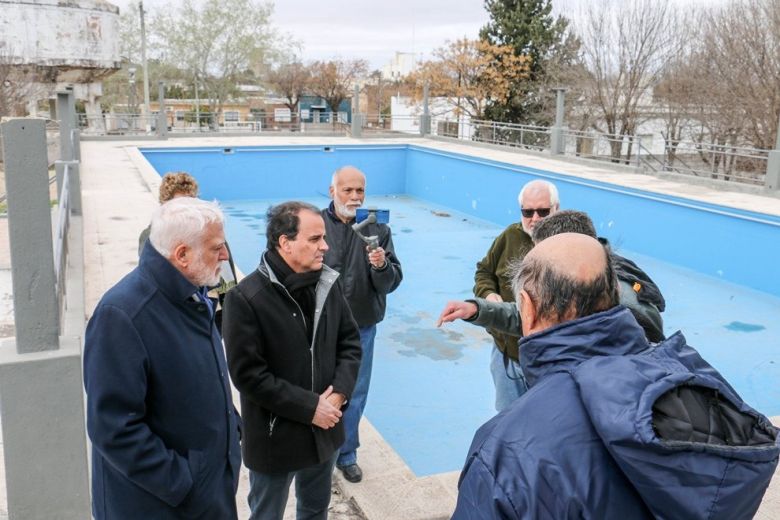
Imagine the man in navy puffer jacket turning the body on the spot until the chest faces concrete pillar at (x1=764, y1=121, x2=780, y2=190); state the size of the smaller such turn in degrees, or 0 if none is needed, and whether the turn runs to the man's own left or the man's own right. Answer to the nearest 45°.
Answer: approximately 45° to the man's own right

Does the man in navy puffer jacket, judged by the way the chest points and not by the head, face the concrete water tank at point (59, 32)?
yes

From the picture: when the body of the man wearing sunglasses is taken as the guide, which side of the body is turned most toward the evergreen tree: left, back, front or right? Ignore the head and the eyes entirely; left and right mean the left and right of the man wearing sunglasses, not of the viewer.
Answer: back

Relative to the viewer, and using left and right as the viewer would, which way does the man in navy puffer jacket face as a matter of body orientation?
facing away from the viewer and to the left of the viewer

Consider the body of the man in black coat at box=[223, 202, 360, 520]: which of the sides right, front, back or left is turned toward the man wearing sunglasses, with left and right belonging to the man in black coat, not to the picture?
left

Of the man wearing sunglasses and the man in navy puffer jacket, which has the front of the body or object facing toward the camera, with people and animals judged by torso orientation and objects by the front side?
the man wearing sunglasses

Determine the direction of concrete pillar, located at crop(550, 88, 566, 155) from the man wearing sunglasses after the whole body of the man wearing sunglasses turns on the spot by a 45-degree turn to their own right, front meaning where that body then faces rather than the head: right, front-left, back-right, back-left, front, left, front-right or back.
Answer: back-right

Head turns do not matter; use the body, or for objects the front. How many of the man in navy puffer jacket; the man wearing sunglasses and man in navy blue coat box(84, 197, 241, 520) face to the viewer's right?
1

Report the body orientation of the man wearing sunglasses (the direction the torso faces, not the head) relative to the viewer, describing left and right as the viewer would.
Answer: facing the viewer

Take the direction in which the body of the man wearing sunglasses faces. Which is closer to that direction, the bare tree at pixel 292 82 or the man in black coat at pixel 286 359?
the man in black coat

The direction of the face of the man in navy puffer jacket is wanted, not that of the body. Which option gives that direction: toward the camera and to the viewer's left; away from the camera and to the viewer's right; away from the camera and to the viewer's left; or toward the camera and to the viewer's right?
away from the camera and to the viewer's left

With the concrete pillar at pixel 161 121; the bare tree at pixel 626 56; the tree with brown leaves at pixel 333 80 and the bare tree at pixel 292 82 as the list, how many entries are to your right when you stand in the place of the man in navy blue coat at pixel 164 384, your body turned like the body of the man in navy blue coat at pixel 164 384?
0

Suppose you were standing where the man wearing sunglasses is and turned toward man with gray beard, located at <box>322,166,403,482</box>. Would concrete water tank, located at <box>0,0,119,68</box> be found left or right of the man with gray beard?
right

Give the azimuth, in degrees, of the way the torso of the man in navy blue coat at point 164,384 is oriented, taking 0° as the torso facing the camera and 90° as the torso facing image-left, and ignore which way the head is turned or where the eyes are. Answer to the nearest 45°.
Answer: approximately 270°

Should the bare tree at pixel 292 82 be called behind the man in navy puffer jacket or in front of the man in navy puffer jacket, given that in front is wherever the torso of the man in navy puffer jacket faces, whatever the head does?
in front

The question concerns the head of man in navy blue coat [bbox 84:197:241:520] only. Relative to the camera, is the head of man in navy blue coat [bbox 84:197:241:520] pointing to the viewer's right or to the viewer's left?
to the viewer's right

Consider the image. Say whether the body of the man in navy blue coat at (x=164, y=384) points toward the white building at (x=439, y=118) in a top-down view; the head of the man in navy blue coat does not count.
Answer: no

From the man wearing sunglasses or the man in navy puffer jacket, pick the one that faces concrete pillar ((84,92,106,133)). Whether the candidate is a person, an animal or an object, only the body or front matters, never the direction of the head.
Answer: the man in navy puffer jacket

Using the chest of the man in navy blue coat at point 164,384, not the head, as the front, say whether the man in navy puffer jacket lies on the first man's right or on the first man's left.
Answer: on the first man's right

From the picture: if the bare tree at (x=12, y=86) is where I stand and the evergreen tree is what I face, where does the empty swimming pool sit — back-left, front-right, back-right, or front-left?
front-right

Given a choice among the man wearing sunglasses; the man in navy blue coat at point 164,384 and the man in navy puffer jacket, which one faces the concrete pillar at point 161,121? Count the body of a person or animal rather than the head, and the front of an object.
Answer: the man in navy puffer jacket

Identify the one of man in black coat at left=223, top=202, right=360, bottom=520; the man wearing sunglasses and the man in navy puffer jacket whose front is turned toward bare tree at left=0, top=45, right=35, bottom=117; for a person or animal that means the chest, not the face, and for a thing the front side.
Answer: the man in navy puffer jacket
